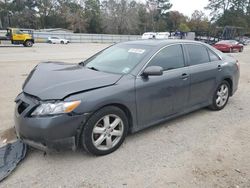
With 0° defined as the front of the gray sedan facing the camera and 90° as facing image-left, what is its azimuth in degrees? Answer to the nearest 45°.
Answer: approximately 45°

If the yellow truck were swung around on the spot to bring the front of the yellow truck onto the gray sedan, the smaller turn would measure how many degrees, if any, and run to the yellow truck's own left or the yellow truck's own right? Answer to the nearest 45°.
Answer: approximately 90° to the yellow truck's own right

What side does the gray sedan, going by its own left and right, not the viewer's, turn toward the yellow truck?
right

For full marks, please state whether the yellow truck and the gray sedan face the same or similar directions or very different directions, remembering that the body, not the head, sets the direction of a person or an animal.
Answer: very different directions

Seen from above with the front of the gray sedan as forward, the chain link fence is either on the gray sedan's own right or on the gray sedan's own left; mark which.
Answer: on the gray sedan's own right

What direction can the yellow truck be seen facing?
to the viewer's right

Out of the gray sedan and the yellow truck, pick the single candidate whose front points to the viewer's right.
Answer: the yellow truck
